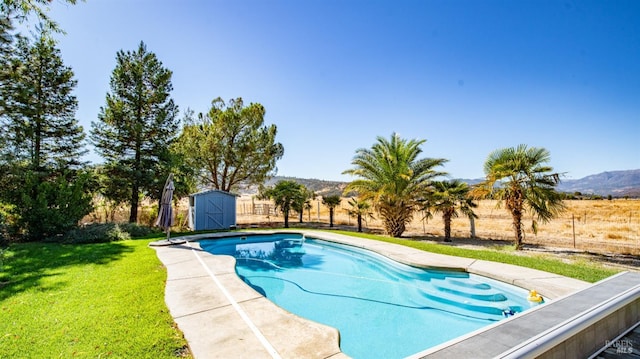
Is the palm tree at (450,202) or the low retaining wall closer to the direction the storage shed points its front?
the low retaining wall

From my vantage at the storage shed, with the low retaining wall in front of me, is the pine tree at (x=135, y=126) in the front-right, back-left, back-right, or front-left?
back-right

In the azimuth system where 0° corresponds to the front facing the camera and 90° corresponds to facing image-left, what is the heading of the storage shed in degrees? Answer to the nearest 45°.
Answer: approximately 0°

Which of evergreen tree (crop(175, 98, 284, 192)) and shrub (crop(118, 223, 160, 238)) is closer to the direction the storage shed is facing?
the shrub

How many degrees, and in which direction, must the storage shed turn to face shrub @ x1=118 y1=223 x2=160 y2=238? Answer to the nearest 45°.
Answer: approximately 45° to its right

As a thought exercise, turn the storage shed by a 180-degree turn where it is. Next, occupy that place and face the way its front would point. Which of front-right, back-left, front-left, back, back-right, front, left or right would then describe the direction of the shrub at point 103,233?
back-left

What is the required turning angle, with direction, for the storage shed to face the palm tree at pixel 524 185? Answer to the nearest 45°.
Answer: approximately 45° to its left

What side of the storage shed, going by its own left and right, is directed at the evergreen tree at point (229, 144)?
back

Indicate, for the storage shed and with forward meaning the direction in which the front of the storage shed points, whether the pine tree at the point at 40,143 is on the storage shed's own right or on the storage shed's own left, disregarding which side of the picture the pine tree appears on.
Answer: on the storage shed's own right
